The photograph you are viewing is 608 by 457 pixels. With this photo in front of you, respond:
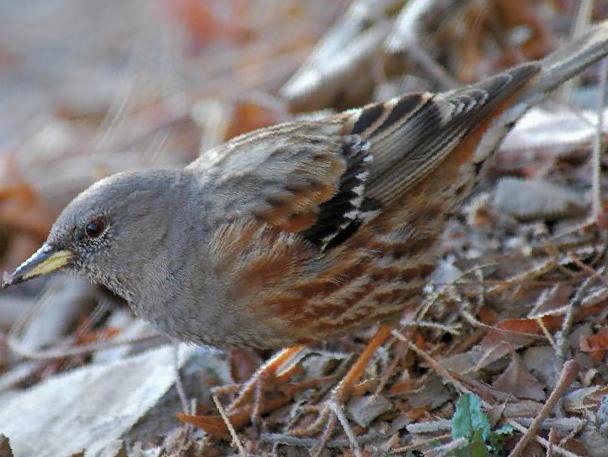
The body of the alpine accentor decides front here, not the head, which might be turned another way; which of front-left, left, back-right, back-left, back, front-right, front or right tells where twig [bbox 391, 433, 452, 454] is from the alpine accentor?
left

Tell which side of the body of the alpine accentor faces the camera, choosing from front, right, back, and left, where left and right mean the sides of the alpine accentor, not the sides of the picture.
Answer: left

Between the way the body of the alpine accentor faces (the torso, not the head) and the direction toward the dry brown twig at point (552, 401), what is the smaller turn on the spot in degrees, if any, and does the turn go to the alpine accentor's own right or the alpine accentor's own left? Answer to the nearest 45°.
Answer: approximately 135° to the alpine accentor's own left

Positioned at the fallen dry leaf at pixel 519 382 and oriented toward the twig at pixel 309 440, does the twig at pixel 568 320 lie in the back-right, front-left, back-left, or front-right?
back-right

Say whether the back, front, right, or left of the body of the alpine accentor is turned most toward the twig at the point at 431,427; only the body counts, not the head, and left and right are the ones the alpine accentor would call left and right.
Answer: left

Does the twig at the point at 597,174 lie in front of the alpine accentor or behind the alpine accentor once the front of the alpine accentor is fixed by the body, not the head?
behind

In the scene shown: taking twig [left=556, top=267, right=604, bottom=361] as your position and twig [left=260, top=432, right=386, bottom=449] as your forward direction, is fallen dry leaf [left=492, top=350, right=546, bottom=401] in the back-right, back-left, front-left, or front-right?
front-left

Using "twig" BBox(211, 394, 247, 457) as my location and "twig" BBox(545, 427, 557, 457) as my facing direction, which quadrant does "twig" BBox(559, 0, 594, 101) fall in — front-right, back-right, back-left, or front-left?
front-left

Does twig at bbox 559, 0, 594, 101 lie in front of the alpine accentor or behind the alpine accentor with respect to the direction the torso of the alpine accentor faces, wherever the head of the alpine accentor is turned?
behind

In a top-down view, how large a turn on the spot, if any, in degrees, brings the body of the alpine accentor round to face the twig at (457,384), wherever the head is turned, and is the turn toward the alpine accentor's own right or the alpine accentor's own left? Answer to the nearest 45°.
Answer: approximately 135° to the alpine accentor's own left

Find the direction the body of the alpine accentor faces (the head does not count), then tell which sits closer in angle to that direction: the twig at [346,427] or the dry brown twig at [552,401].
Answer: the twig at [346,427]

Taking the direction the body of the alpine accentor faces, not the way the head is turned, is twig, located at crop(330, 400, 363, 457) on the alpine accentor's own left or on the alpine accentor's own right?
on the alpine accentor's own left

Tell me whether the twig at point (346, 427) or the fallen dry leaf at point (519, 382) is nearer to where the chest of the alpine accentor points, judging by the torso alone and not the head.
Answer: the twig
